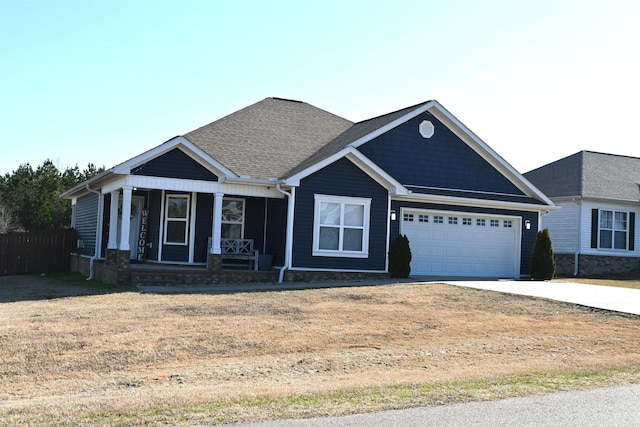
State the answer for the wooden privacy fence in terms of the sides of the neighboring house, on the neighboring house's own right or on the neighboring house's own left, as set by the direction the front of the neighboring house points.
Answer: on the neighboring house's own right

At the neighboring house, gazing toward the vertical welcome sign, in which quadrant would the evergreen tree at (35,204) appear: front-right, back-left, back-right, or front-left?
front-right

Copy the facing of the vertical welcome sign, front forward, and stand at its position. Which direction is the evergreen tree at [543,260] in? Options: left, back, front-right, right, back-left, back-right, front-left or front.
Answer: left

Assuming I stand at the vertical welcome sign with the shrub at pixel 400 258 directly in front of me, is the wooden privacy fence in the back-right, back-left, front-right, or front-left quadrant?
back-left

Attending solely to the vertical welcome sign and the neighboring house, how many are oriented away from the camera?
0

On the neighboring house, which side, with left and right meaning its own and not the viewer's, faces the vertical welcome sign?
right

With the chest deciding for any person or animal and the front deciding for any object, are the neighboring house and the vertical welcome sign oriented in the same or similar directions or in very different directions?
same or similar directions

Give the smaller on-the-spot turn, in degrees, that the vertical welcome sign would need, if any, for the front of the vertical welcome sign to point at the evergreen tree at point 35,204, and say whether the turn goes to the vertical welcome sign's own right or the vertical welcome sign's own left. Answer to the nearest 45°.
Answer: approximately 180°

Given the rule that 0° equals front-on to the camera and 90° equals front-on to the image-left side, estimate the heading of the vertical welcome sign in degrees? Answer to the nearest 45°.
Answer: approximately 0°

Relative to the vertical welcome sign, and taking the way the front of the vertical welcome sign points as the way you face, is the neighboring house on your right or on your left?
on your left

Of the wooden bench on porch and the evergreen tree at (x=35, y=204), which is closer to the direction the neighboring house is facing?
the wooden bench on porch

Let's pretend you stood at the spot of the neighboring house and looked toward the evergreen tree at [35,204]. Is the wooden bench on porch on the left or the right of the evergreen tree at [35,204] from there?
left

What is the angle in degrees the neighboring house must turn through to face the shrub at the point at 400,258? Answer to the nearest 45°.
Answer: approximately 90° to its right

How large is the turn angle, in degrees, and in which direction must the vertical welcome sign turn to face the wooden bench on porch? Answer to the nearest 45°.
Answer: approximately 45° to its left

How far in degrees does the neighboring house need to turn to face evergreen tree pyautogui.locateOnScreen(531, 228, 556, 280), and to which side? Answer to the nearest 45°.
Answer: approximately 45° to its right

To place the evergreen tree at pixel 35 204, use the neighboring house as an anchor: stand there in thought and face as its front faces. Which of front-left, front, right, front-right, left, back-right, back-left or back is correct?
back-right
